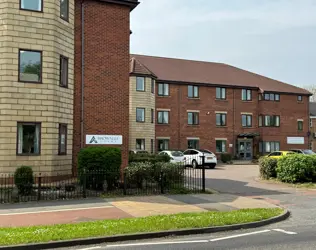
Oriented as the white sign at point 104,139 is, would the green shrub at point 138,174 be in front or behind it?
in front

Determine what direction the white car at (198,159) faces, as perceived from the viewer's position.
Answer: facing away from the viewer and to the left of the viewer

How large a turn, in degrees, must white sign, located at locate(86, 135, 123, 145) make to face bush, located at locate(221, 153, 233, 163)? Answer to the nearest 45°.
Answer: approximately 135° to its left

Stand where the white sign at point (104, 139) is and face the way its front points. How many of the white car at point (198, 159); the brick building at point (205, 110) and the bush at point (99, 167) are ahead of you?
1

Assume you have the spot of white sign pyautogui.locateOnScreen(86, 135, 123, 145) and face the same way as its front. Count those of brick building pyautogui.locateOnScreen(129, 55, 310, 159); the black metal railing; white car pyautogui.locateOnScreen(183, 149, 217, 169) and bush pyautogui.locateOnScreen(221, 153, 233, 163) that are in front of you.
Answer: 1

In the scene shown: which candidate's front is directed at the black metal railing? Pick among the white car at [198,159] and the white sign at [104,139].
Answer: the white sign

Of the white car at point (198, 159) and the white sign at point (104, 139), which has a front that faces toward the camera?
the white sign

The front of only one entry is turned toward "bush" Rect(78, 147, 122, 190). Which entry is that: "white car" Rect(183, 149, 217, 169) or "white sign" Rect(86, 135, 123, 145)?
the white sign

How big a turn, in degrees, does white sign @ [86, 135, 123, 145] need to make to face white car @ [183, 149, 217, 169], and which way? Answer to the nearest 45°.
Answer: approximately 135° to its left

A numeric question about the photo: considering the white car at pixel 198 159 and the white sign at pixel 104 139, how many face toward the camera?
1

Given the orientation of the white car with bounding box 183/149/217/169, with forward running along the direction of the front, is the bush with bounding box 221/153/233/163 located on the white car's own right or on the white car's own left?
on the white car's own right

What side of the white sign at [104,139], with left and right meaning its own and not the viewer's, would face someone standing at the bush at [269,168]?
left

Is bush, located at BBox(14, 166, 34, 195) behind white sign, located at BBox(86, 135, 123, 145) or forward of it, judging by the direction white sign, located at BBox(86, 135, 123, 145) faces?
forward

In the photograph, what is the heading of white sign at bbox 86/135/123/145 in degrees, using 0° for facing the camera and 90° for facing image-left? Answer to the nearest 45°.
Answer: approximately 0°

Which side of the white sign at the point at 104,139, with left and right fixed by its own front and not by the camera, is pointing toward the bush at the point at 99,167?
front

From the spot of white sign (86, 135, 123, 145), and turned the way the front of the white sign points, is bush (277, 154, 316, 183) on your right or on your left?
on your left
